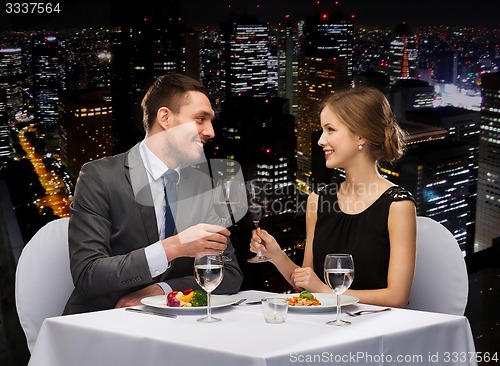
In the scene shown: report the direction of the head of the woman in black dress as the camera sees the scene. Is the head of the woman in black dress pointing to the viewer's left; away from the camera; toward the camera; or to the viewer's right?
to the viewer's left

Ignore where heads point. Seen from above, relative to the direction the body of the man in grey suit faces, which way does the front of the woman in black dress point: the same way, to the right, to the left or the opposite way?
to the right

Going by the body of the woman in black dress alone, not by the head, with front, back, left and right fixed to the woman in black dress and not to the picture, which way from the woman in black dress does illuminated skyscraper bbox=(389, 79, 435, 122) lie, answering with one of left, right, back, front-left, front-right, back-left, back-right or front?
back-right

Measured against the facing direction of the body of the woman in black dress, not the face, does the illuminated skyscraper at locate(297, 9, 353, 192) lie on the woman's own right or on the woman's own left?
on the woman's own right

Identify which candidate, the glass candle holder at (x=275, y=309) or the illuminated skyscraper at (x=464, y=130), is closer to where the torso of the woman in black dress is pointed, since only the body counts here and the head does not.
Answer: the glass candle holder

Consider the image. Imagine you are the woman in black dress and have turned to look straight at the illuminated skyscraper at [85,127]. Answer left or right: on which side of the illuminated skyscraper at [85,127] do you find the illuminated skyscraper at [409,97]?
right

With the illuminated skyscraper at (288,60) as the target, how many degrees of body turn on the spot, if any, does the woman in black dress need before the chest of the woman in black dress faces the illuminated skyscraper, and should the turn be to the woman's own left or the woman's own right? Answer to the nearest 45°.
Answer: approximately 135° to the woman's own right

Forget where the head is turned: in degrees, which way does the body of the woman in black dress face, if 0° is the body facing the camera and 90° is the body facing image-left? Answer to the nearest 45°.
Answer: approximately 45°

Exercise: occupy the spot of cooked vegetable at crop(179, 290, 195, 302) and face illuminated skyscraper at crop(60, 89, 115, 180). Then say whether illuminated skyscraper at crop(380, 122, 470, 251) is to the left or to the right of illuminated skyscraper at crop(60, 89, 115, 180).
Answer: right

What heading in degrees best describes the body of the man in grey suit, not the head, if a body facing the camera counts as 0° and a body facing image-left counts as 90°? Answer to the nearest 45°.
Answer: approximately 315°

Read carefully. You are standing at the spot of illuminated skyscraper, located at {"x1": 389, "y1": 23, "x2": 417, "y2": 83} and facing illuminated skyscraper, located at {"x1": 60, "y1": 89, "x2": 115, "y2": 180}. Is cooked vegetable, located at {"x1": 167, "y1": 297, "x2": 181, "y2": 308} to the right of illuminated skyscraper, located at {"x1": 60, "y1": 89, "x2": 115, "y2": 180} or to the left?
left
